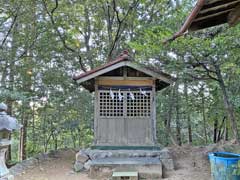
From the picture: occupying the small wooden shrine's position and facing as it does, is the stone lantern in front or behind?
in front

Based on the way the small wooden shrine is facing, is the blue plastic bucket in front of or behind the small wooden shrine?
in front

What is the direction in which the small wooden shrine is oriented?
toward the camera

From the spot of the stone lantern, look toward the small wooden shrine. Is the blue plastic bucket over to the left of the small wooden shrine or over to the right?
right
